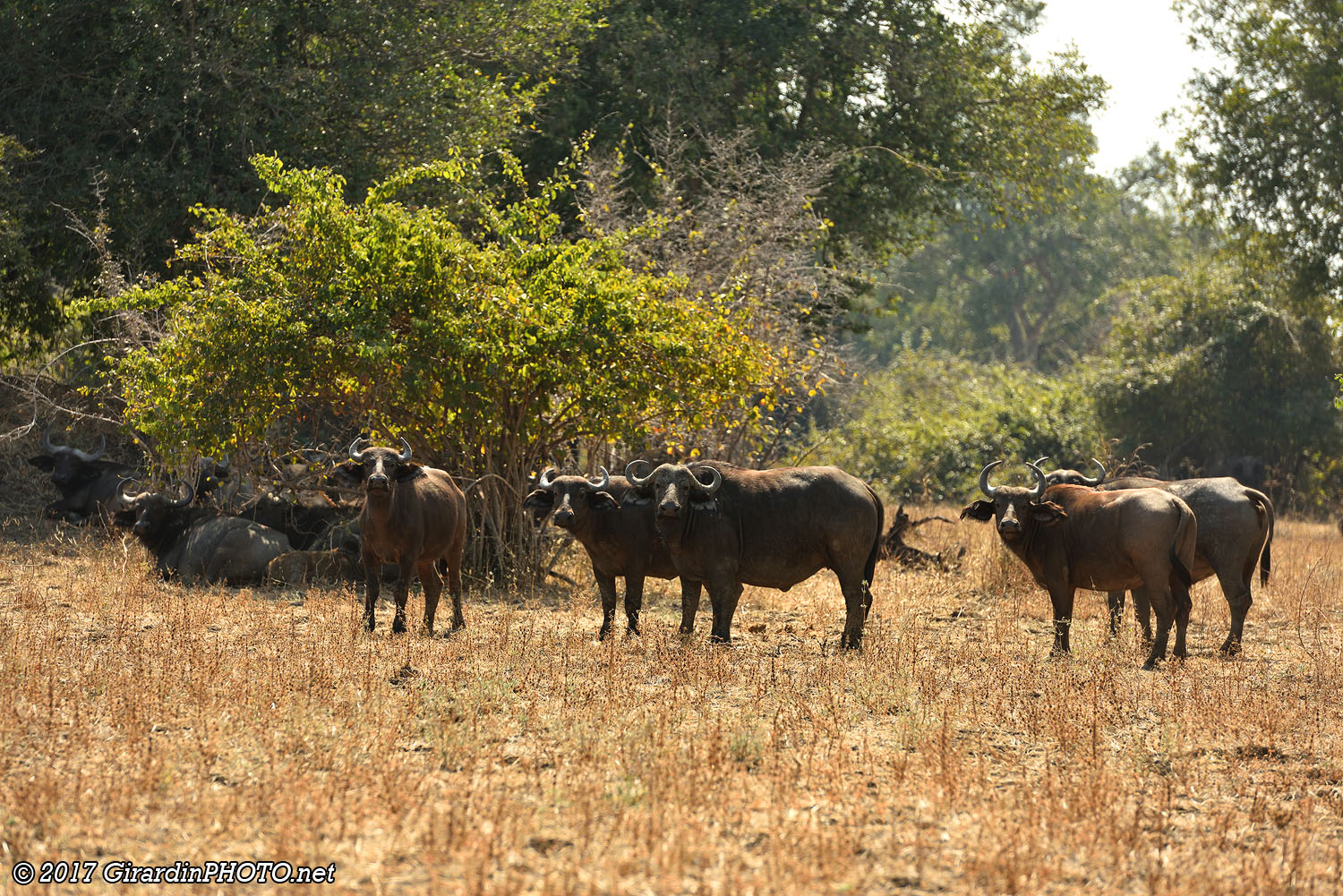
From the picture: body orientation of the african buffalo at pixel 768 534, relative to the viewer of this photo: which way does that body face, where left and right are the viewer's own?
facing to the left of the viewer

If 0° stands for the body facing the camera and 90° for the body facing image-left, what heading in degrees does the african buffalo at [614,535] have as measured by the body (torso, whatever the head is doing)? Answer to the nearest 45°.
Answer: approximately 45°

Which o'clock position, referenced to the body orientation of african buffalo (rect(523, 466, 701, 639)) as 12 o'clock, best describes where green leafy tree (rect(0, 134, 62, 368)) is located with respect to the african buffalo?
The green leafy tree is roughly at 3 o'clock from the african buffalo.

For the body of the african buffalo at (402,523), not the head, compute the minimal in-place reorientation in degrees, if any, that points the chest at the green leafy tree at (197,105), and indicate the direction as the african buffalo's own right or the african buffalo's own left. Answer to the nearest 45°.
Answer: approximately 135° to the african buffalo's own right

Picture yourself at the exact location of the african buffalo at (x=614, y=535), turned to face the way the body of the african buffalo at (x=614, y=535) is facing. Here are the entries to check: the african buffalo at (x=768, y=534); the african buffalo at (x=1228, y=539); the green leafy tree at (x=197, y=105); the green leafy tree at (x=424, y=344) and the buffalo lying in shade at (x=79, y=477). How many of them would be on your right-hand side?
3

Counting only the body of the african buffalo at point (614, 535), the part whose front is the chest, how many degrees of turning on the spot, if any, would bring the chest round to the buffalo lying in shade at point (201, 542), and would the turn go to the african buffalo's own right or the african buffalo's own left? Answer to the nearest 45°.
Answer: approximately 90° to the african buffalo's own right

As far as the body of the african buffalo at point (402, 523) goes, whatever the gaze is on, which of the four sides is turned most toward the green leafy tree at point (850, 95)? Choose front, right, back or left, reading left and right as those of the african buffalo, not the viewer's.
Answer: back

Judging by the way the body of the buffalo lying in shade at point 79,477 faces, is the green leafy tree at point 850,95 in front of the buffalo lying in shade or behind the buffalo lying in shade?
behind
